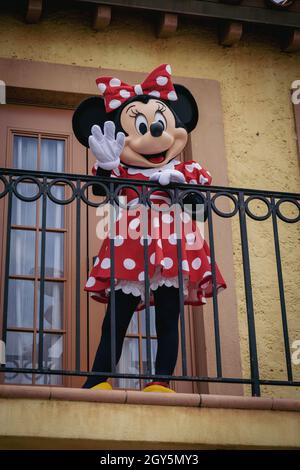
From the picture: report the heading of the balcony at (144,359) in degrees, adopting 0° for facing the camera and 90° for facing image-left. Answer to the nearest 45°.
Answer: approximately 0°

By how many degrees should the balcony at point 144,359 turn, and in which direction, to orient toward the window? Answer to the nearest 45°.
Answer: approximately 135° to its right

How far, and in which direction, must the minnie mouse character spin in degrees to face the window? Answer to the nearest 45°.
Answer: approximately 135° to its right
